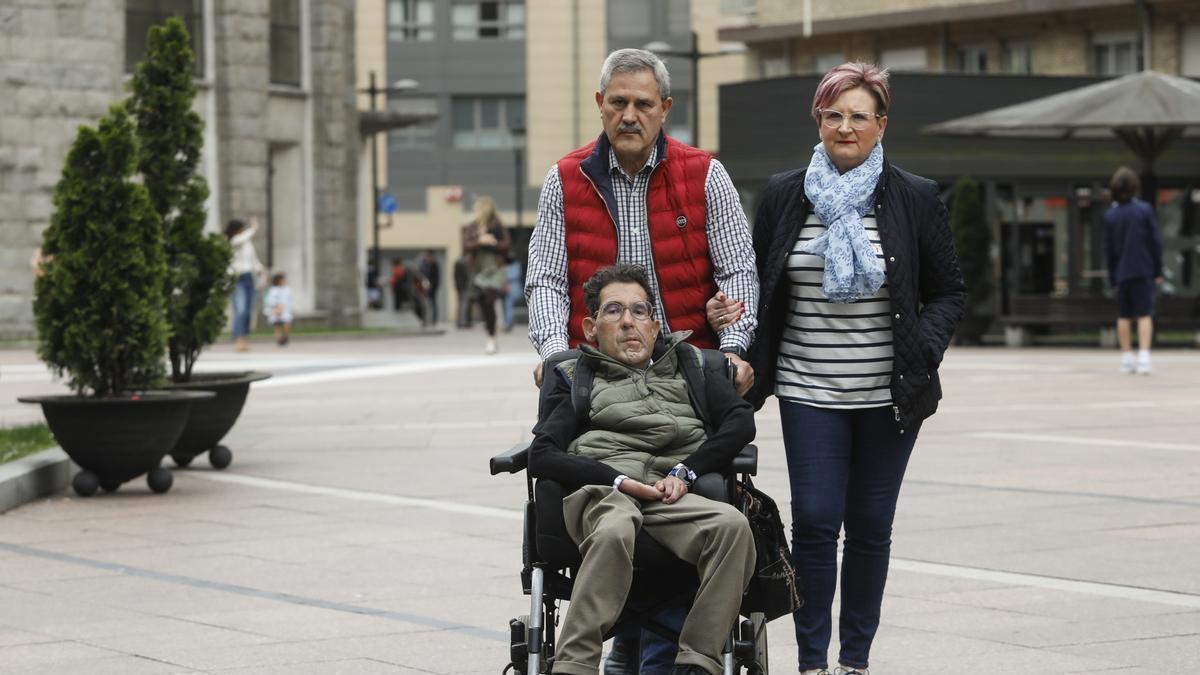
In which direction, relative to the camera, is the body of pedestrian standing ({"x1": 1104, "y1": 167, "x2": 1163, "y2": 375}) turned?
away from the camera

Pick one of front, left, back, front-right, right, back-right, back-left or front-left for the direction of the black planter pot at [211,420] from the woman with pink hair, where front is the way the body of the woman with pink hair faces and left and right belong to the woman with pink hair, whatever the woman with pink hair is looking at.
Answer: back-right

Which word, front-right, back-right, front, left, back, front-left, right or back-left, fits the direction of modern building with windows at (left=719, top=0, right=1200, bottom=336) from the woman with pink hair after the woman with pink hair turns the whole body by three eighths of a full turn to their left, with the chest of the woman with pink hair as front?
front-left

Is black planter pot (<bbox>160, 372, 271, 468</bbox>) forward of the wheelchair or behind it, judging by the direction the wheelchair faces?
behind

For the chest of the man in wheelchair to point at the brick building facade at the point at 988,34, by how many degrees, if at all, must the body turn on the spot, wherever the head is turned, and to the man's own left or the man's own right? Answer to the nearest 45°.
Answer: approximately 180°

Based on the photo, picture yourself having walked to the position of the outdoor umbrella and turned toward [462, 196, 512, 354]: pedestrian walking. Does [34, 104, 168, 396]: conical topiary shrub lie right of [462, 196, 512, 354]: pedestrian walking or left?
left
